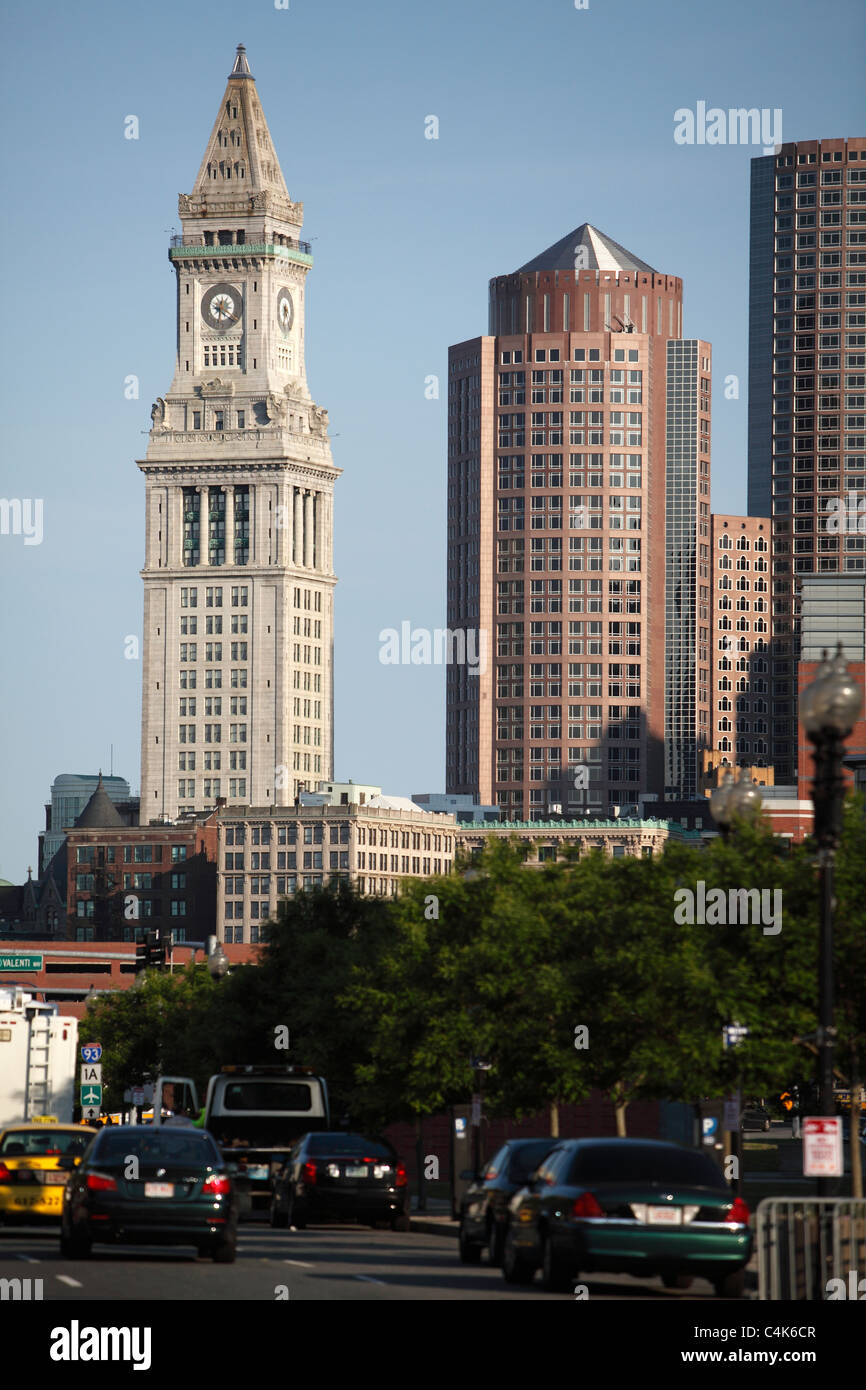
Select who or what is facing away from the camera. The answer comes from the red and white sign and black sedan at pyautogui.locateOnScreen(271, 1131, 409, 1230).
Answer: the black sedan

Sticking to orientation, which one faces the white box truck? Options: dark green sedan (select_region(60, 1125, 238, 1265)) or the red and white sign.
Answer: the dark green sedan

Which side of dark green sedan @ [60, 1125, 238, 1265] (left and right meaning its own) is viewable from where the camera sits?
back

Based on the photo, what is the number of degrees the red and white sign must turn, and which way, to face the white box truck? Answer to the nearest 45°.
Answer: approximately 135° to its right

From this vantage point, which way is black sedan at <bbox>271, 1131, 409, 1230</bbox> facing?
away from the camera

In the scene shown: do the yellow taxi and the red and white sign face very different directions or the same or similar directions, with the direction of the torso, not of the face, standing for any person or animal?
very different directions

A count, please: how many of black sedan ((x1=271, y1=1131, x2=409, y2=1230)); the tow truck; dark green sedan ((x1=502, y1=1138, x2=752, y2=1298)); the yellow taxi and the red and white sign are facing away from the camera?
4

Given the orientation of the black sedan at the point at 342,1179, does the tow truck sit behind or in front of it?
in front

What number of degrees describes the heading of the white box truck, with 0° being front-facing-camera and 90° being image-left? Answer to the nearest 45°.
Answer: approximately 180°

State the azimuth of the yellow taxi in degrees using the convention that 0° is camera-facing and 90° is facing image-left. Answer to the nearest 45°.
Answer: approximately 180°

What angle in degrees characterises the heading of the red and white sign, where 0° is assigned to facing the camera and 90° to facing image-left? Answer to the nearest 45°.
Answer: approximately 0°

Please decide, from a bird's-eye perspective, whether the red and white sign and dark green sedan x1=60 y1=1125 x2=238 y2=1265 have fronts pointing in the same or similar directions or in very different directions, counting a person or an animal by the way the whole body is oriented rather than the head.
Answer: very different directions

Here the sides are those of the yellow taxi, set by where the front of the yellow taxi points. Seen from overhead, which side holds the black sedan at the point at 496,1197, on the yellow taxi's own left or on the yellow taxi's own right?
on the yellow taxi's own right

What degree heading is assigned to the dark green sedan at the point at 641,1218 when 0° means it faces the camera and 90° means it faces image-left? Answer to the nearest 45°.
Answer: approximately 180°
